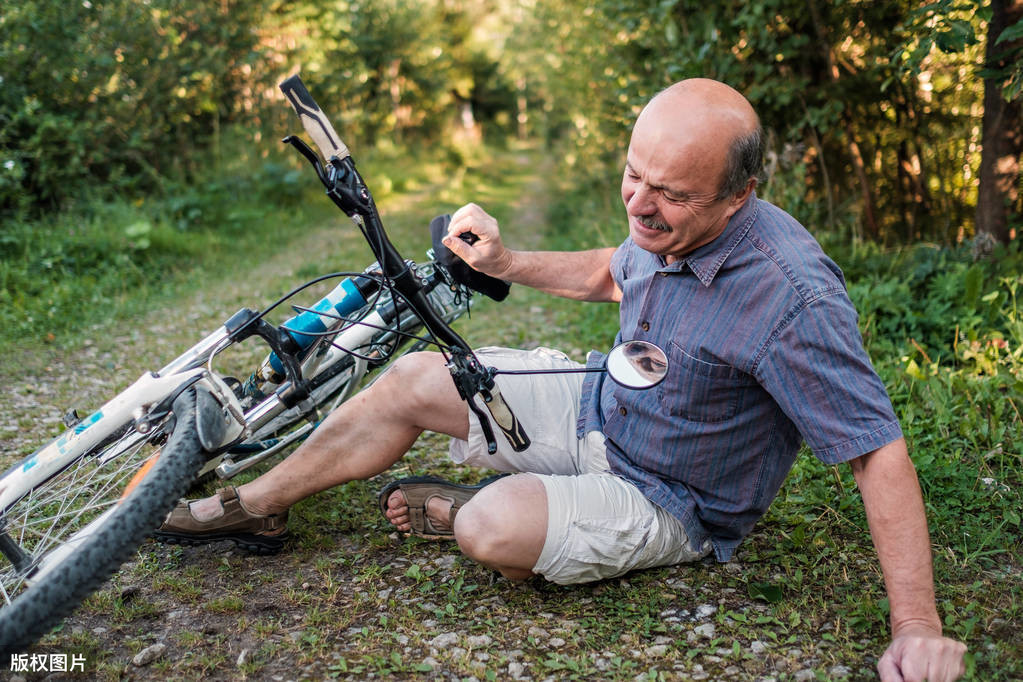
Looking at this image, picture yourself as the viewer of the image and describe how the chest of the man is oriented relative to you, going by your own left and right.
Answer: facing the viewer and to the left of the viewer

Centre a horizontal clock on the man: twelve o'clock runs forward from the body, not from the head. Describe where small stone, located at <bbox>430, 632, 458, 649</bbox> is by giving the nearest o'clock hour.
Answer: The small stone is roughly at 1 o'clock from the man.

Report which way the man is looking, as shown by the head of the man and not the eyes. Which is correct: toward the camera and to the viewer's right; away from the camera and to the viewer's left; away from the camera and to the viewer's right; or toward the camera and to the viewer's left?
toward the camera and to the viewer's left

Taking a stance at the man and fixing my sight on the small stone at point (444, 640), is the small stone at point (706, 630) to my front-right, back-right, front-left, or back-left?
front-left

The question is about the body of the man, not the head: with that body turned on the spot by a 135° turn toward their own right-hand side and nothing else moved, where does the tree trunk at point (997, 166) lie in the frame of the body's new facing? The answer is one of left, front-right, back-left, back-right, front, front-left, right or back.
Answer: front-right

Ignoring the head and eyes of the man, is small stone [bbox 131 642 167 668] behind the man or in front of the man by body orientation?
in front
